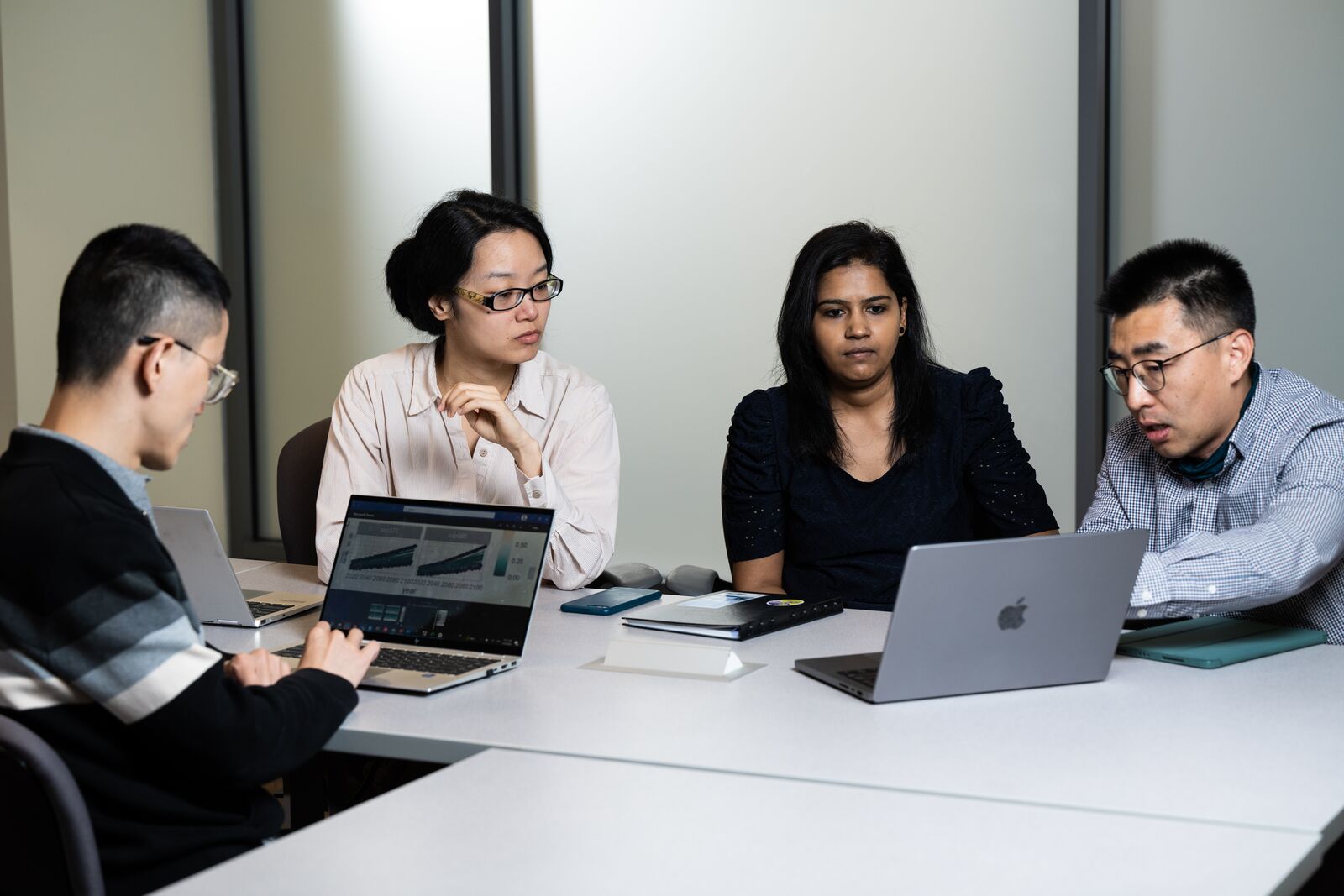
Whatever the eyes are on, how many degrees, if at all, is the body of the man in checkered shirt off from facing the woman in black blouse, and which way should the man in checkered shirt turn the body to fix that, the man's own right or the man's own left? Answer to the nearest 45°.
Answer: approximately 90° to the man's own right

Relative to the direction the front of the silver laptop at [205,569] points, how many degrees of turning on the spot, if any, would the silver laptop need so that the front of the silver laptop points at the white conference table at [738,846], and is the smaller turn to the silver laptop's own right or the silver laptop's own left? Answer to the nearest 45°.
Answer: approximately 135° to the silver laptop's own right

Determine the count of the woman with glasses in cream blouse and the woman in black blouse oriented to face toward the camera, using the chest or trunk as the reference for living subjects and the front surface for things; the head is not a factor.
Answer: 2

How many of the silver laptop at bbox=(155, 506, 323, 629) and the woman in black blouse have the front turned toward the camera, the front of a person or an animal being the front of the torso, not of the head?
1

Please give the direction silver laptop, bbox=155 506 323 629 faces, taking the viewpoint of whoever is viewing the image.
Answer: facing away from the viewer and to the right of the viewer
